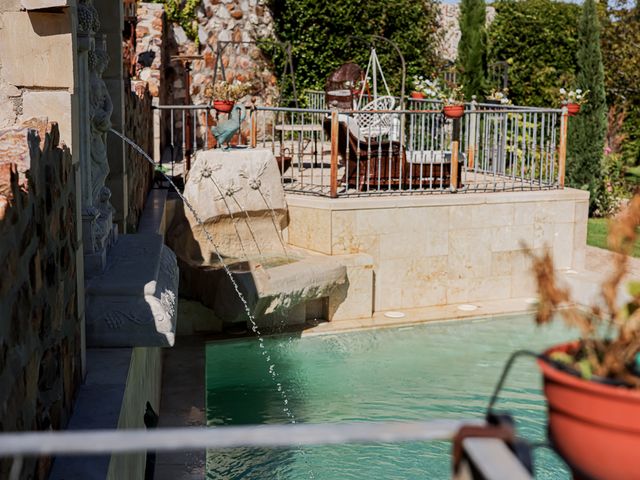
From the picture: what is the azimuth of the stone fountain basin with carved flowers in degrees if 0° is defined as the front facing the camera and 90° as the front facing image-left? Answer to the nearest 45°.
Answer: approximately 315°

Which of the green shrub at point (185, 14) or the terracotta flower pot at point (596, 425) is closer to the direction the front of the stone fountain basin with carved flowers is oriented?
the terracotta flower pot

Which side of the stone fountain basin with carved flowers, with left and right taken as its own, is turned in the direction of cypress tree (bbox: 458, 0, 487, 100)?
left

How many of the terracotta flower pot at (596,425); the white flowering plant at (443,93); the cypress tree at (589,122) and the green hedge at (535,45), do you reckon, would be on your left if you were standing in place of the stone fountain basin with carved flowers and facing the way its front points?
3

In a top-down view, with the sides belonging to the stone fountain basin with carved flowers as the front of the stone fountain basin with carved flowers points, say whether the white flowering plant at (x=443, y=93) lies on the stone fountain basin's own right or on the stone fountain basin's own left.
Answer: on the stone fountain basin's own left

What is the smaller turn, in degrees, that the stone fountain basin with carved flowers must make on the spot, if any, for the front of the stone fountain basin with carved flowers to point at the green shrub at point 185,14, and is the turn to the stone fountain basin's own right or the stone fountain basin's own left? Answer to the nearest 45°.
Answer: approximately 135° to the stone fountain basin's own left
